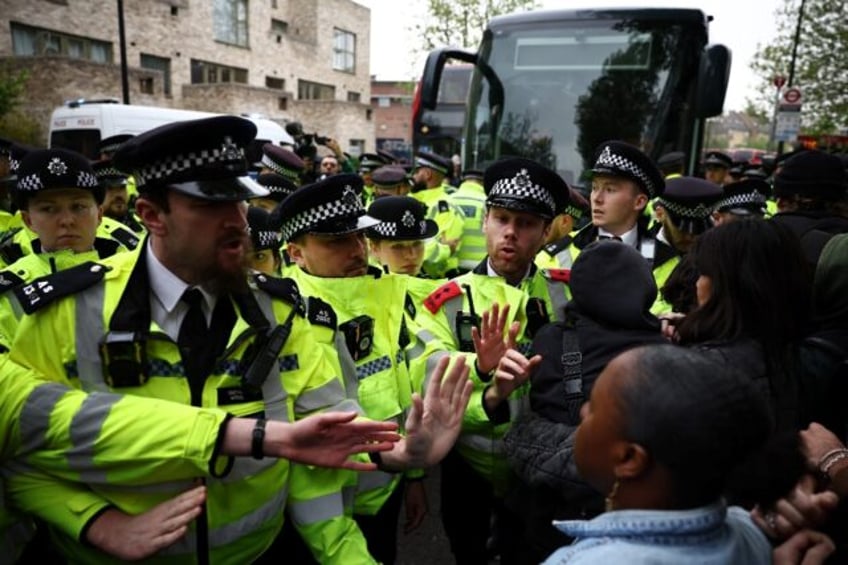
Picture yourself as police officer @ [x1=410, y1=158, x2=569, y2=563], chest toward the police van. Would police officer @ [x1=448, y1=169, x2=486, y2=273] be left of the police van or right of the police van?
right

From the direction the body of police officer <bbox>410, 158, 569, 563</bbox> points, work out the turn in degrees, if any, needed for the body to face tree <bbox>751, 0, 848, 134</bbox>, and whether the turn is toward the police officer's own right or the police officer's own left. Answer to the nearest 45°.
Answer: approximately 135° to the police officer's own left

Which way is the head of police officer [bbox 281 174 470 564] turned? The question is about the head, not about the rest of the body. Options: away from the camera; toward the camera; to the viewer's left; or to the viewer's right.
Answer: to the viewer's right

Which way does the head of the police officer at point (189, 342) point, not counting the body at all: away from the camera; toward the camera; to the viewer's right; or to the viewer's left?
to the viewer's right

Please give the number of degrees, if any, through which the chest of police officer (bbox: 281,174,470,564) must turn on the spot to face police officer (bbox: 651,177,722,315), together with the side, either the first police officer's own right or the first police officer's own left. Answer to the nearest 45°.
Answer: approximately 90° to the first police officer's own left

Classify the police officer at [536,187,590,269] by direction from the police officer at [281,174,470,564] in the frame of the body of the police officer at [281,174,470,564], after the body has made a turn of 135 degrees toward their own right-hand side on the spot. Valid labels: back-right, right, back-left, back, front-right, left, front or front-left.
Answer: back-right

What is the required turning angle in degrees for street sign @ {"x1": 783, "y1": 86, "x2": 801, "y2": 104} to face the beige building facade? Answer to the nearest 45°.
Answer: approximately 90° to its right

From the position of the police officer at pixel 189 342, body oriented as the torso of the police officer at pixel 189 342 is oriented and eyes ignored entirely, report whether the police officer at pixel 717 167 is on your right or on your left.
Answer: on your left
